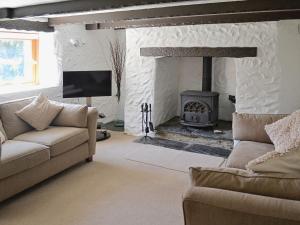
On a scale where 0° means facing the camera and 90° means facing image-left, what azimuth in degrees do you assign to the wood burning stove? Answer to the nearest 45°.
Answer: approximately 45°

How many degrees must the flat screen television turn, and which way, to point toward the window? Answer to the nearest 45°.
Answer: approximately 90° to its right

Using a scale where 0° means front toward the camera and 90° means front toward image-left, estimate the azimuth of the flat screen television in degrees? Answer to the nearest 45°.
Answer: approximately 0°

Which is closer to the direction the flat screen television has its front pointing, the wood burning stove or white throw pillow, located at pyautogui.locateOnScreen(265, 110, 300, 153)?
the white throw pillow

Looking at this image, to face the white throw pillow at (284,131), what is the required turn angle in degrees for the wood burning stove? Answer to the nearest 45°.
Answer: approximately 45° to its left

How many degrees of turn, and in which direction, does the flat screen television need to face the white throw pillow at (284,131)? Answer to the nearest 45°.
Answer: approximately 45° to its left

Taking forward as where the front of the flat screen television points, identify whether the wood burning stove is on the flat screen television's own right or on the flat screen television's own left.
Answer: on the flat screen television's own left

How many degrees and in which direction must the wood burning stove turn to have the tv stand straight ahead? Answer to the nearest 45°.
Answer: approximately 45° to its right

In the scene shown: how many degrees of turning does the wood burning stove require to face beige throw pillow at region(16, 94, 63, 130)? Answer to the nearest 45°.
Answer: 0° — it already faces it
